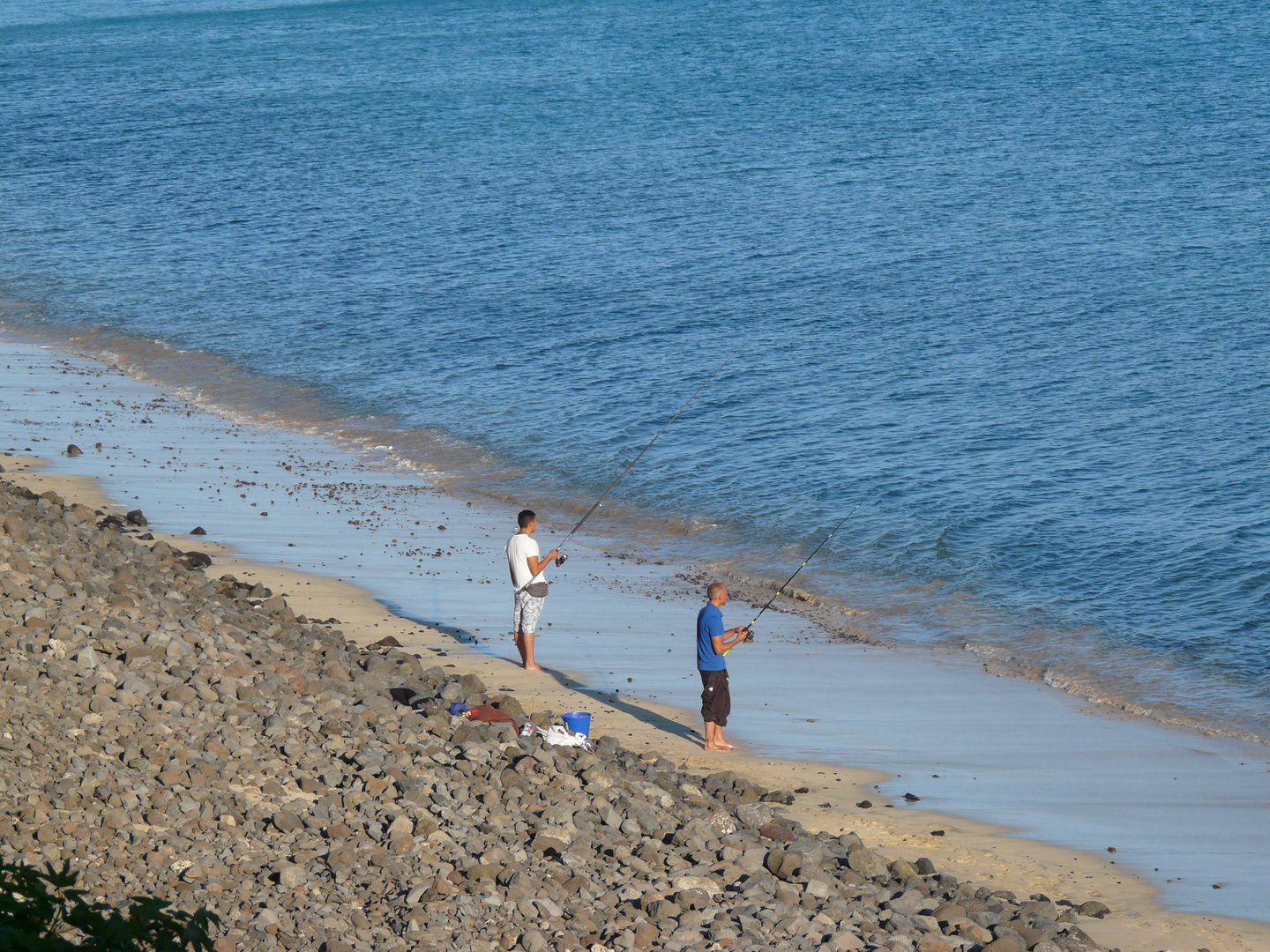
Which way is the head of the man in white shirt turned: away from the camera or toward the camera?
away from the camera

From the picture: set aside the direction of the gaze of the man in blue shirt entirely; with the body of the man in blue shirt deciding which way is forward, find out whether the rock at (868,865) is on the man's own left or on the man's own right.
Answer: on the man's own right

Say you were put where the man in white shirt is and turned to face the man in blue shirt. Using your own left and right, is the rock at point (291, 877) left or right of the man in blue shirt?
right

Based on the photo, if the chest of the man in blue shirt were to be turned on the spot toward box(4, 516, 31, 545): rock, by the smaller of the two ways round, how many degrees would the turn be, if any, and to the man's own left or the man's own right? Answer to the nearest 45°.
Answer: approximately 180°

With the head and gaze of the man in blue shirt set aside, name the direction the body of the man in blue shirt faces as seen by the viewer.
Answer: to the viewer's right

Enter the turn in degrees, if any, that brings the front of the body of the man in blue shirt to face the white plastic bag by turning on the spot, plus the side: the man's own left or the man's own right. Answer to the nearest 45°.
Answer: approximately 135° to the man's own right

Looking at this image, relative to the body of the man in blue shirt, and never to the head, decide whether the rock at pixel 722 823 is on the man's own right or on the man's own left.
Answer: on the man's own right

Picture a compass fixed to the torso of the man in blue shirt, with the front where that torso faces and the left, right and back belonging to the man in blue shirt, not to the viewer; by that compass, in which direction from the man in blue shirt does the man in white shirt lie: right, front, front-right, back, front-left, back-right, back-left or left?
back-left

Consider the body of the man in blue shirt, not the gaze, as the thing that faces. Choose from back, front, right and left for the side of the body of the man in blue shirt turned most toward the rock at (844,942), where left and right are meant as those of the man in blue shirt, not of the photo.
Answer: right

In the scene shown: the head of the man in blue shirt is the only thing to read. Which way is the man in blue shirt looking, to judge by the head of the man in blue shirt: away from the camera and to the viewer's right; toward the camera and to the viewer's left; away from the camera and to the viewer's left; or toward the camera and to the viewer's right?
away from the camera and to the viewer's right
